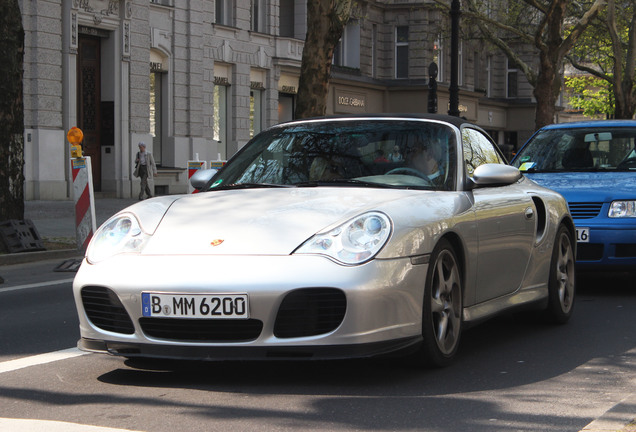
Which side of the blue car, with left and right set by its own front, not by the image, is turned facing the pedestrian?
right

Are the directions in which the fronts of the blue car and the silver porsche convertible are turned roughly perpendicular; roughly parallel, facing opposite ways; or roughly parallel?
roughly parallel

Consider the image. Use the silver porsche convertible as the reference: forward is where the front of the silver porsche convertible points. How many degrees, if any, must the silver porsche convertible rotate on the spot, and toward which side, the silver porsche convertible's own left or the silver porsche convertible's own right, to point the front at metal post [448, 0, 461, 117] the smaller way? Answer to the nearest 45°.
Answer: approximately 135° to the silver porsche convertible's own right

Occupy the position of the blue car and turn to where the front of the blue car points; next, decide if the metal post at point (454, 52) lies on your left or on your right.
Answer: on your right

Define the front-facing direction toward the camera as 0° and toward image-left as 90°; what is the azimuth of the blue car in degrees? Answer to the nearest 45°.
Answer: approximately 45°

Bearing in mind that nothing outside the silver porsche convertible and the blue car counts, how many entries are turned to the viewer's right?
0

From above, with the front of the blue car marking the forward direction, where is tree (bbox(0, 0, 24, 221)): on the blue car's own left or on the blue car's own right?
on the blue car's own right

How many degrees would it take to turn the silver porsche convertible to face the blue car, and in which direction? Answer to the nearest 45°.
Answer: approximately 180°

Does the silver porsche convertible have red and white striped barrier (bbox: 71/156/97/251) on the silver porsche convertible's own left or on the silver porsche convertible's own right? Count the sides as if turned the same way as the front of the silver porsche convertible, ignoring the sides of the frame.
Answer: on the silver porsche convertible's own right

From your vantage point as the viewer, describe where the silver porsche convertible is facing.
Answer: facing the viewer and to the left of the viewer

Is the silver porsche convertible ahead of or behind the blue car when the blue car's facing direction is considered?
ahead
